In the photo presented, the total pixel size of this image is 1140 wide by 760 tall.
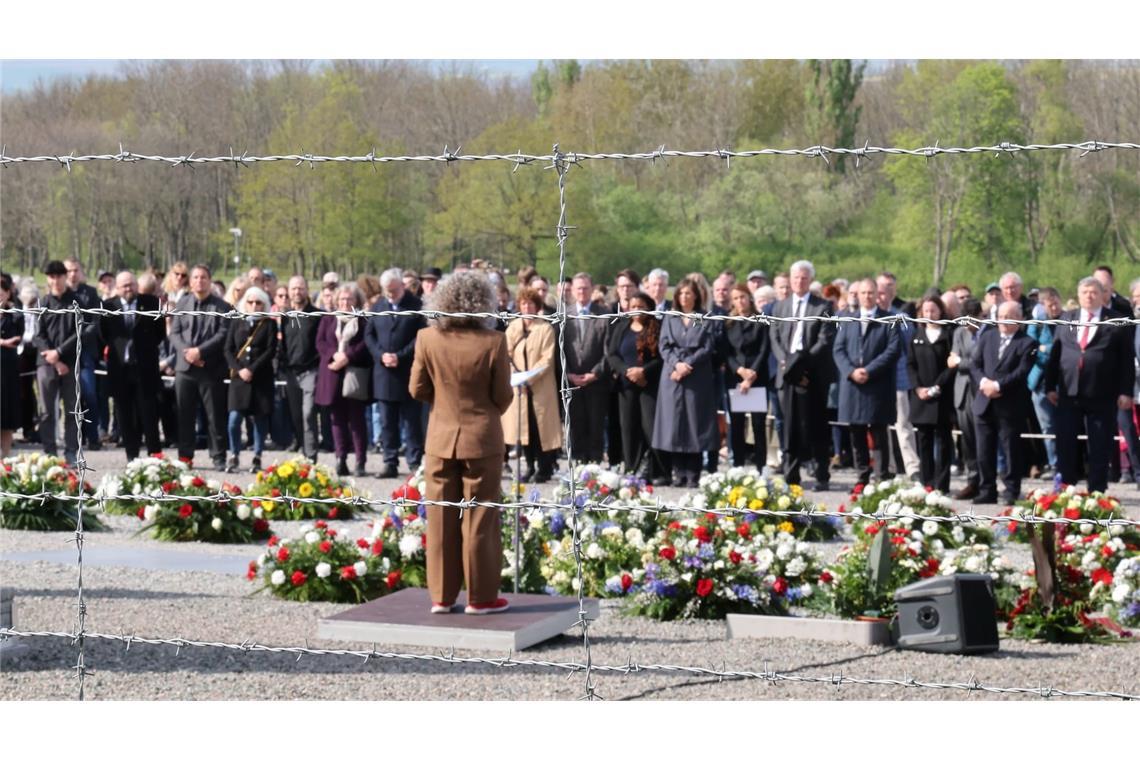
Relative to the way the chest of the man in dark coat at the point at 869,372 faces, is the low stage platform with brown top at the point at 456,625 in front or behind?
in front

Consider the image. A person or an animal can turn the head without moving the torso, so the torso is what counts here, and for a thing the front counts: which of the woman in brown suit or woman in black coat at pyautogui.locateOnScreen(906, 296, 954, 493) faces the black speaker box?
the woman in black coat

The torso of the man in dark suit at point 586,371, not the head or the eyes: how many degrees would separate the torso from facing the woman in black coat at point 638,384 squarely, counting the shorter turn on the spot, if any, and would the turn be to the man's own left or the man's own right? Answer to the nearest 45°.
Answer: approximately 45° to the man's own left

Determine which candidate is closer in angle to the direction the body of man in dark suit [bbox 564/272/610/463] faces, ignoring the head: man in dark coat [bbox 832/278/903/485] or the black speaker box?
the black speaker box

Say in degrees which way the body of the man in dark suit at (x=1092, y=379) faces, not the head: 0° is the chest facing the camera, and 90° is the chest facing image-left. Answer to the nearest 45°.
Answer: approximately 0°

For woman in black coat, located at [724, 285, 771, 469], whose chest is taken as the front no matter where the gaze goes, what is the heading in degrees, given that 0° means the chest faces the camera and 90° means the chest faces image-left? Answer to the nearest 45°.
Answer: approximately 0°

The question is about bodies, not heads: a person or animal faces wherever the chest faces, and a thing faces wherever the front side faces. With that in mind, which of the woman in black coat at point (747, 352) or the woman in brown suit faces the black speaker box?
the woman in black coat

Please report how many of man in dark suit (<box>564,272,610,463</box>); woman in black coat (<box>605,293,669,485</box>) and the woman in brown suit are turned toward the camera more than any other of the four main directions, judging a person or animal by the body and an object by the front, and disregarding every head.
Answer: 2

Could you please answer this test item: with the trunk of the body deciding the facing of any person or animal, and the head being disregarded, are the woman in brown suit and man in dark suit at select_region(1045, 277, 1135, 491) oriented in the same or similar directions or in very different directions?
very different directions

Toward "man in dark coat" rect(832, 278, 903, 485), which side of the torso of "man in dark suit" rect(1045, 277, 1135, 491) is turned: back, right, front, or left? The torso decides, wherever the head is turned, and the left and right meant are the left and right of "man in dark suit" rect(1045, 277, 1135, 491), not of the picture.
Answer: right

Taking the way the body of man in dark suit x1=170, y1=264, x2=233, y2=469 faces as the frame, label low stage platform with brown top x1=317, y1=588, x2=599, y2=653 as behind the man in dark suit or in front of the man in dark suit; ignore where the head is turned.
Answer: in front
